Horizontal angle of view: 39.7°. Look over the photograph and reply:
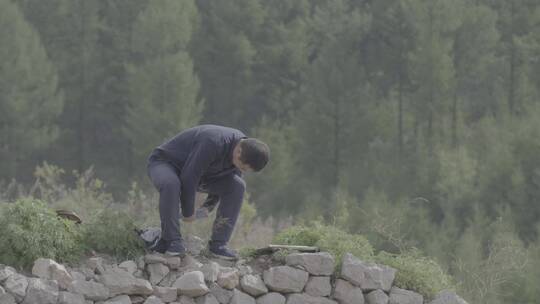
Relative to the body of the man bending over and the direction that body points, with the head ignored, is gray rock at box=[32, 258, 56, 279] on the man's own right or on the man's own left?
on the man's own right

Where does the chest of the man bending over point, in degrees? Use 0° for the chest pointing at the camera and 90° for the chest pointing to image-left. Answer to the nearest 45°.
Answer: approximately 315°

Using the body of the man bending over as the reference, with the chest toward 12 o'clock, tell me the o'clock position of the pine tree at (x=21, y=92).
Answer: The pine tree is roughly at 7 o'clock from the man bending over.

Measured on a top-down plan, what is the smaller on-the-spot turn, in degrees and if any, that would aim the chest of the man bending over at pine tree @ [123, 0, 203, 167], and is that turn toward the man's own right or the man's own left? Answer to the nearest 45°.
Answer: approximately 135° to the man's own left

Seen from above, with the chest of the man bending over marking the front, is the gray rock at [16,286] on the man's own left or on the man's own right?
on the man's own right

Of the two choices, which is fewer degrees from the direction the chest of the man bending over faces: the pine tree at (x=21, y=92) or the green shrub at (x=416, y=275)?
the green shrub

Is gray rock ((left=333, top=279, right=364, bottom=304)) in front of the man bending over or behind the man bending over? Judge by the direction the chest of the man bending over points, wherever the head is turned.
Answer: in front
